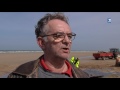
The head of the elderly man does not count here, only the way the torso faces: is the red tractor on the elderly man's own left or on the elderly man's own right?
on the elderly man's own left

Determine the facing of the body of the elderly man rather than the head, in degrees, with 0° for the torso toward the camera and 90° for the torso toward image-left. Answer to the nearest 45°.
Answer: approximately 315°

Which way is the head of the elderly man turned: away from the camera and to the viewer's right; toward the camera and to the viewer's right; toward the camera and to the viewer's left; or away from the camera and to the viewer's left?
toward the camera and to the viewer's right
